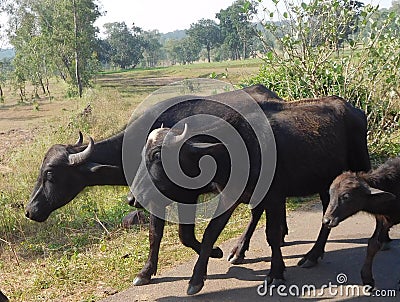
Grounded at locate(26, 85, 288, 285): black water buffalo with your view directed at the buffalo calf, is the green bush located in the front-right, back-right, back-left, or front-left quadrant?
front-left

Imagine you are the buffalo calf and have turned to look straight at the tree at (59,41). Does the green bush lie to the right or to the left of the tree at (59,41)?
right

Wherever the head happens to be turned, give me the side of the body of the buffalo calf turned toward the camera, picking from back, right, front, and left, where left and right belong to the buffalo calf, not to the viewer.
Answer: left

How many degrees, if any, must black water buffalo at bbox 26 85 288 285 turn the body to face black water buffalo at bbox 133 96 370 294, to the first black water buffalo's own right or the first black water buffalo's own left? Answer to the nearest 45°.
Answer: approximately 180°

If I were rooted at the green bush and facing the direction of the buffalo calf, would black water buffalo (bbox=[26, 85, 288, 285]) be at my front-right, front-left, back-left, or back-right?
front-right

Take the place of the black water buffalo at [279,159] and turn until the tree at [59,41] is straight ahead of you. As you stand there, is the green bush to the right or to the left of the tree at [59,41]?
right

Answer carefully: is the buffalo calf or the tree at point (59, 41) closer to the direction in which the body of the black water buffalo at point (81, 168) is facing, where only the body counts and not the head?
the tree

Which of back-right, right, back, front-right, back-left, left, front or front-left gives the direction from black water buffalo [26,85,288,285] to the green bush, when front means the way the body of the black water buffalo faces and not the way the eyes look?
back-right

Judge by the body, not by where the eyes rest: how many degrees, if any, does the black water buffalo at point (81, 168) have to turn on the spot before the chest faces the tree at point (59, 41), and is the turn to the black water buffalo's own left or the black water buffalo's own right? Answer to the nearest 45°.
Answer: approximately 90° to the black water buffalo's own right

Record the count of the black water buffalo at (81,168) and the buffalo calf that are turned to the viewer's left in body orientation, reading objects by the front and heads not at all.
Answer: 2

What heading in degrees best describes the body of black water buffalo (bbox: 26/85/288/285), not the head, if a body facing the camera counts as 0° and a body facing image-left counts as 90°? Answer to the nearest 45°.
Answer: approximately 90°

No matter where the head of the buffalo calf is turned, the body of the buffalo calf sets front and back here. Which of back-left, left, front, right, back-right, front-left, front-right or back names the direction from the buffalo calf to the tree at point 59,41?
front-right

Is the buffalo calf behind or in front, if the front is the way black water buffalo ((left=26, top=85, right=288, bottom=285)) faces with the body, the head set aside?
behind
